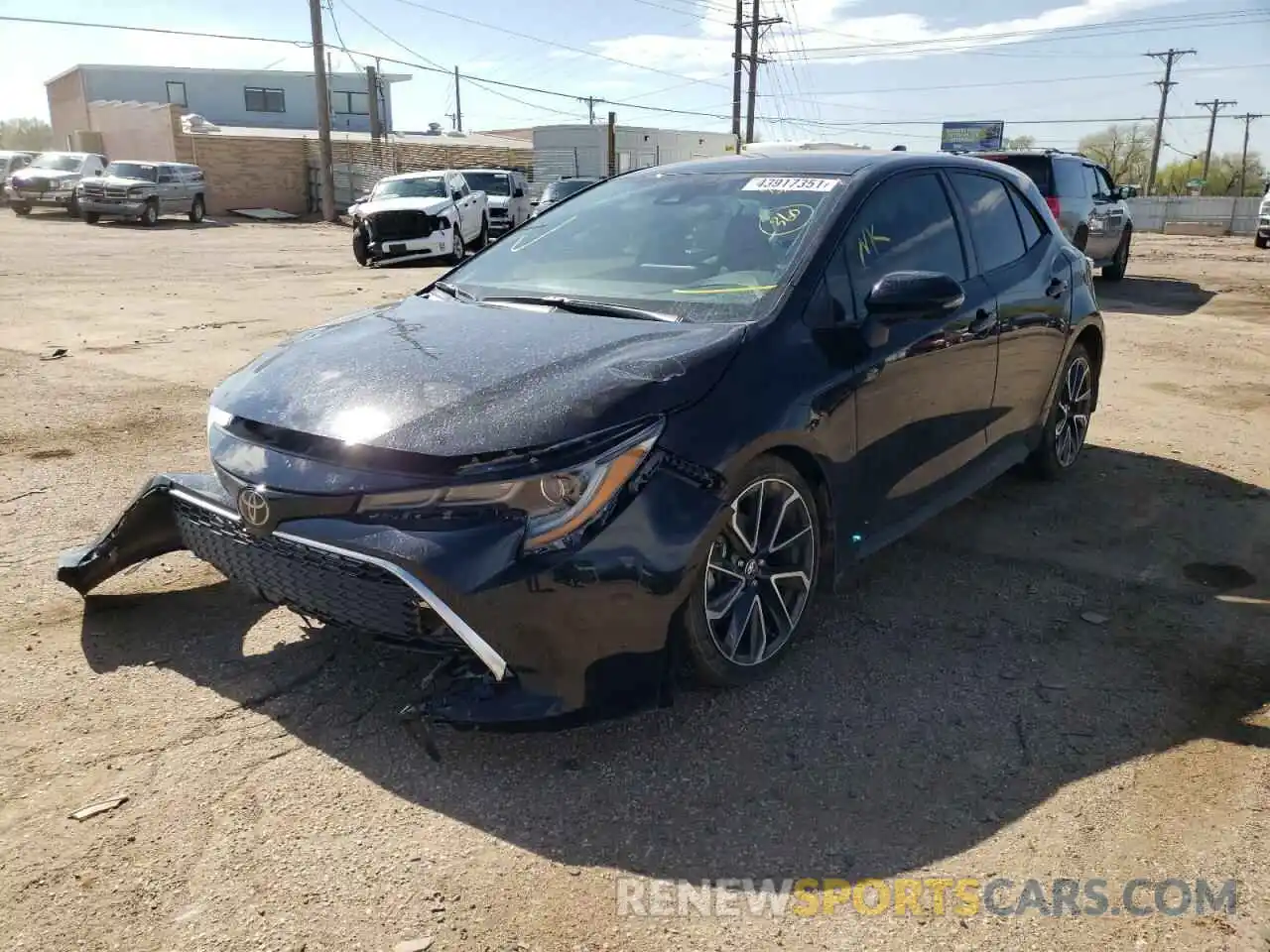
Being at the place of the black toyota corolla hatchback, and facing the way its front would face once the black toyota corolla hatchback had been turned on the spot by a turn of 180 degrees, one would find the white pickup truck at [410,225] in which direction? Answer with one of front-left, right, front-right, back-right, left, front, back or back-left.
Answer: front-left

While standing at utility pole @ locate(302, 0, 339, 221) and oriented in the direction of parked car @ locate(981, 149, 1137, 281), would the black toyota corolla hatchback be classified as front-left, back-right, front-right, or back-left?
front-right

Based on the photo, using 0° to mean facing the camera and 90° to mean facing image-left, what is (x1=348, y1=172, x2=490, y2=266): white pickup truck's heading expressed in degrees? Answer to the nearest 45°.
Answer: approximately 45°

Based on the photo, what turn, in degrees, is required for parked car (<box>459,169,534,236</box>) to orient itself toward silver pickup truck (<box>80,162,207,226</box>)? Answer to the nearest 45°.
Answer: approximately 90° to its right

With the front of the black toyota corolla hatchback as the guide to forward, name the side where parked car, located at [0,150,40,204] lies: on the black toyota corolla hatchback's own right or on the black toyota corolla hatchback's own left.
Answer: on the black toyota corolla hatchback's own right

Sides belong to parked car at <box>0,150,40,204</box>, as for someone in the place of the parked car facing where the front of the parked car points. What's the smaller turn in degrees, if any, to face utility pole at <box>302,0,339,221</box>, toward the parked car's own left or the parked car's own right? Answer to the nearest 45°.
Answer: approximately 90° to the parked car's own left

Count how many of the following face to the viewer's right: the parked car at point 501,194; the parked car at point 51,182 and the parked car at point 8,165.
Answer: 0

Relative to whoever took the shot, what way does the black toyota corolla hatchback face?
facing the viewer and to the left of the viewer

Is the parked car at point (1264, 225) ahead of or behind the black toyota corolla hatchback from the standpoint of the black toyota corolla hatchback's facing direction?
behind

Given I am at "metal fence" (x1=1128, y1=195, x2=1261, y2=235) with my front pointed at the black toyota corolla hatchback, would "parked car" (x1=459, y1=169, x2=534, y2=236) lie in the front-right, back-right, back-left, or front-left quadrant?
front-right

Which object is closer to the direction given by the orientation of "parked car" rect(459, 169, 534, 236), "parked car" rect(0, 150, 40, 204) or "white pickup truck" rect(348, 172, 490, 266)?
the white pickup truck

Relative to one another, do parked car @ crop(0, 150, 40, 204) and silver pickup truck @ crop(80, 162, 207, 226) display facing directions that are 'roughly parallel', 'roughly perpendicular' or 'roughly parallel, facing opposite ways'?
roughly parallel

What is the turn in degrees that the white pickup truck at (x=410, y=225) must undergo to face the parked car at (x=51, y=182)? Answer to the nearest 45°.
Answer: approximately 90° to its right

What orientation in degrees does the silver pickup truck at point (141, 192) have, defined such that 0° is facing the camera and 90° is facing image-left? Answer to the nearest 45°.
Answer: approximately 45°

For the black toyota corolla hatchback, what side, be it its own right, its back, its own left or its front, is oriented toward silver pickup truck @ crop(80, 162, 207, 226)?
right
